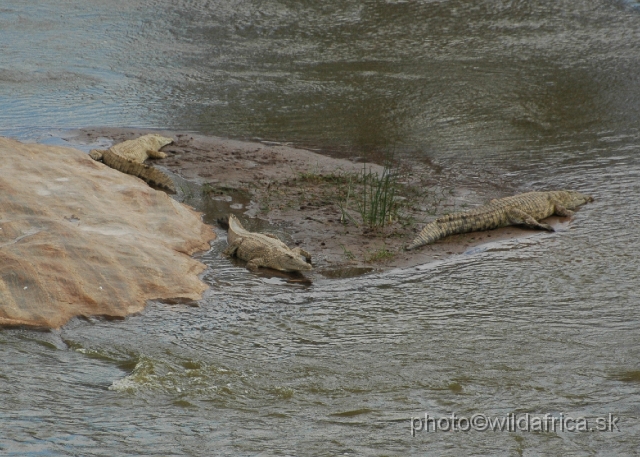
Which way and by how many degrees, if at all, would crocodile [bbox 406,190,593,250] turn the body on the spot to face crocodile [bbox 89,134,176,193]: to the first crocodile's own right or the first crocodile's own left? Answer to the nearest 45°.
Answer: approximately 135° to the first crocodile's own left

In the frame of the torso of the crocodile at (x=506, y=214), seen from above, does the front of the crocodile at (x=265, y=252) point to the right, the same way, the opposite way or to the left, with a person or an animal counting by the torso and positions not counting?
to the right

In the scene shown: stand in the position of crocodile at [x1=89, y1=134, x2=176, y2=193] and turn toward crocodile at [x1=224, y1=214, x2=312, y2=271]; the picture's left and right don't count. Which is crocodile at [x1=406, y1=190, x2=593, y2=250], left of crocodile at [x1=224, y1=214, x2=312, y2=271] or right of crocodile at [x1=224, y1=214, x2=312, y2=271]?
left

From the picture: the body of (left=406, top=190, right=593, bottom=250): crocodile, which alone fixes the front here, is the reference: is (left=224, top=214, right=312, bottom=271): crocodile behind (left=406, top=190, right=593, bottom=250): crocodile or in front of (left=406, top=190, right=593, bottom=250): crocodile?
behind

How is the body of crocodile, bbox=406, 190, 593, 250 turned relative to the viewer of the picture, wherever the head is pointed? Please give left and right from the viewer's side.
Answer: facing away from the viewer and to the right of the viewer

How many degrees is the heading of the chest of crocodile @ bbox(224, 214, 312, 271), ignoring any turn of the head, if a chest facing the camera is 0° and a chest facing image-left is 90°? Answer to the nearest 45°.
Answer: approximately 315°

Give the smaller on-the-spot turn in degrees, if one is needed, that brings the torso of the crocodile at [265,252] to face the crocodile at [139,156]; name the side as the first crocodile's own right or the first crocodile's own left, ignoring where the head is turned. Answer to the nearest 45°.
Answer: approximately 180°
